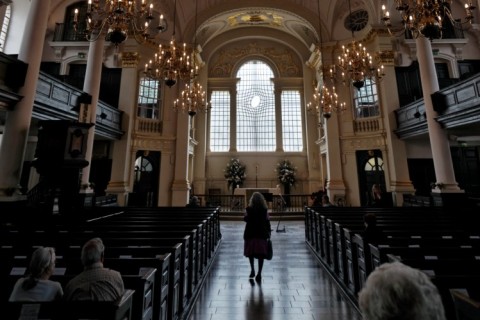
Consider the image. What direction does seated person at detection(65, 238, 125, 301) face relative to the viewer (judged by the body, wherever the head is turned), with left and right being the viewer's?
facing away from the viewer

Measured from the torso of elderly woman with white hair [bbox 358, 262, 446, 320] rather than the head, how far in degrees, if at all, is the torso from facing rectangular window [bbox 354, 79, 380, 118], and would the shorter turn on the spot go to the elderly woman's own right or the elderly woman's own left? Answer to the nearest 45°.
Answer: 0° — they already face it

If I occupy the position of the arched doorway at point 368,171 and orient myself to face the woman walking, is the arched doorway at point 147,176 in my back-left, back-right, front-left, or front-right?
front-right

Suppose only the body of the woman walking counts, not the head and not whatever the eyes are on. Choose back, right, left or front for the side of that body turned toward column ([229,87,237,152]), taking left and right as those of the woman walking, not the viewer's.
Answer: front

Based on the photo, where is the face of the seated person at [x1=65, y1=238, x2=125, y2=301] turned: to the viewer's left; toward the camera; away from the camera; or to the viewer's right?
away from the camera

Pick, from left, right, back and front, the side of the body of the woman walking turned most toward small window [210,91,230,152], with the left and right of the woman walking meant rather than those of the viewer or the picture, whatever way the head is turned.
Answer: front

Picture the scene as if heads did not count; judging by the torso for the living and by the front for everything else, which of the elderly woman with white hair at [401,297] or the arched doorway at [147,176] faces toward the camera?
the arched doorway

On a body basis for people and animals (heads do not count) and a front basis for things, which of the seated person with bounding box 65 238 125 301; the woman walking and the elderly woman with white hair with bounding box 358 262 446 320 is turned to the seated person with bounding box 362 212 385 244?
the elderly woman with white hair

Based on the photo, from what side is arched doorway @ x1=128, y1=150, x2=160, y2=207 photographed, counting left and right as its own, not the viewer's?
front

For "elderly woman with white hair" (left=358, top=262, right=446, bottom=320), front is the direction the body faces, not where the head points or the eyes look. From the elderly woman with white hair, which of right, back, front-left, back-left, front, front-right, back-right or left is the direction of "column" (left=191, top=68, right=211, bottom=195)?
front-left

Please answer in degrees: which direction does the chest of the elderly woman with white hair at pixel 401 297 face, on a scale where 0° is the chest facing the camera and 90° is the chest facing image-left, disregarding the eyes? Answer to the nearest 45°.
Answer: approximately 180°

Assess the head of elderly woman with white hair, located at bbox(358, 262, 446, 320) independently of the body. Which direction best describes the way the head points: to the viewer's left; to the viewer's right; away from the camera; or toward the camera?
away from the camera

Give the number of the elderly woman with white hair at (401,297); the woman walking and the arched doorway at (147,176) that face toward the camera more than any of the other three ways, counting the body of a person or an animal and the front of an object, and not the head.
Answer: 1

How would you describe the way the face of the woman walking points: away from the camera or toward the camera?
away from the camera

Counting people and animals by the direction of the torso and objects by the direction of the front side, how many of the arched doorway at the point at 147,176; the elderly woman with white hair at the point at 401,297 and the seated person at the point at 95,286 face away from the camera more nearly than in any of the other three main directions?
2

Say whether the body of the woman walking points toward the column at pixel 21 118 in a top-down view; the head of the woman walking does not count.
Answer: no
